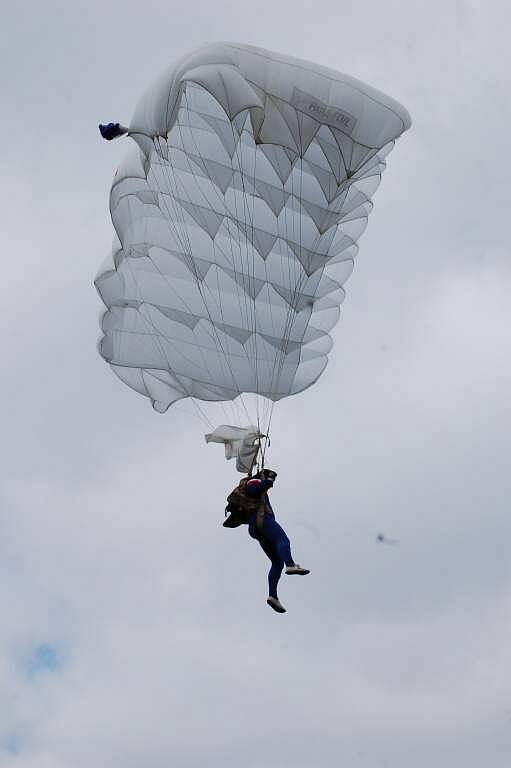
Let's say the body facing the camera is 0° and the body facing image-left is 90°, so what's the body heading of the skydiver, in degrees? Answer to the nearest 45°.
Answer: approximately 270°
